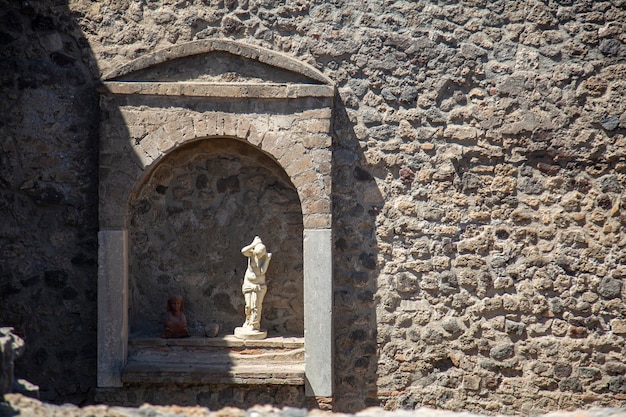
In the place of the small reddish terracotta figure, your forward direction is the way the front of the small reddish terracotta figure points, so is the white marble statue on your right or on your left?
on your left

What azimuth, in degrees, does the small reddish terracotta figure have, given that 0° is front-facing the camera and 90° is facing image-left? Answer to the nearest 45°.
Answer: approximately 0°
